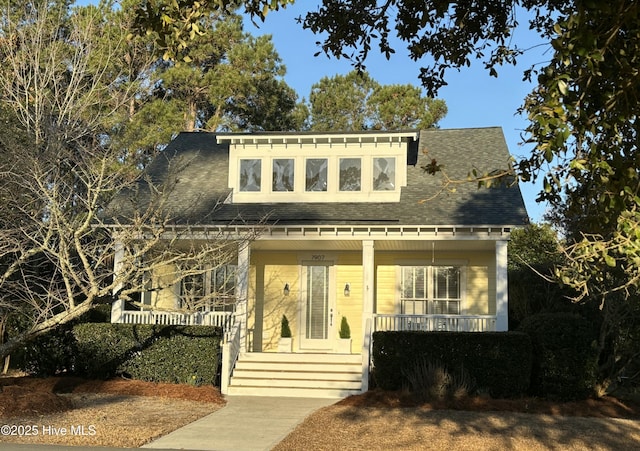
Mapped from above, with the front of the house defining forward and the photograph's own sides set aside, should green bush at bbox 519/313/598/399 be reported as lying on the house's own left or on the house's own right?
on the house's own left

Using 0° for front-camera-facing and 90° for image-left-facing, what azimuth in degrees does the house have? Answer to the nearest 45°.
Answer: approximately 0°

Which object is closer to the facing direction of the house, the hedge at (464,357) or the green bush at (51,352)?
the hedge

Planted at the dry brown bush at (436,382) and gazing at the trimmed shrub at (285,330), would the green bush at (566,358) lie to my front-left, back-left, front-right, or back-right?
back-right

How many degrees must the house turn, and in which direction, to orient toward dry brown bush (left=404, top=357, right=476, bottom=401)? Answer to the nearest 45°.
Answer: approximately 45° to its left

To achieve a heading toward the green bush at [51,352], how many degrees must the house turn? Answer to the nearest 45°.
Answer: approximately 90° to its right

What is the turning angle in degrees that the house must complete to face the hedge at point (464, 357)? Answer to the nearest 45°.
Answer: approximately 45° to its left

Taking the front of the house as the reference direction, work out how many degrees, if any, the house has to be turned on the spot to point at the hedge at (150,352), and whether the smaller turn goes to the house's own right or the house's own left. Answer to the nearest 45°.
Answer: approximately 45° to the house's own right
